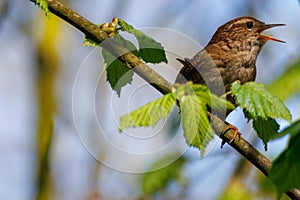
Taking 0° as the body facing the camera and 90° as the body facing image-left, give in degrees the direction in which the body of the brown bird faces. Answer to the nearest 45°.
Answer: approximately 270°
